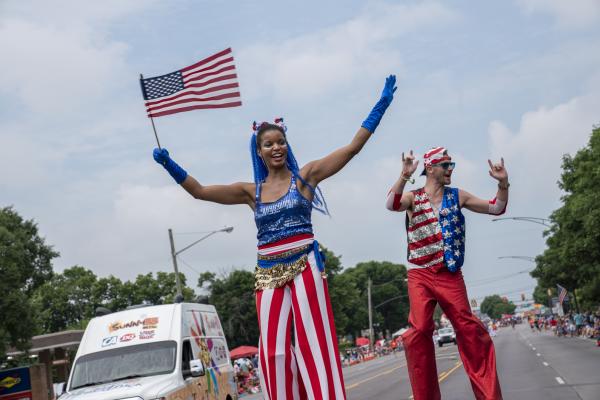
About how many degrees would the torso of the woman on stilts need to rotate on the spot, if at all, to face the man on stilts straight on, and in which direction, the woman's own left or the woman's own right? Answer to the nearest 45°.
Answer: approximately 135° to the woman's own left

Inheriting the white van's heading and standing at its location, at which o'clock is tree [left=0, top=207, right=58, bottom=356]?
The tree is roughly at 4 o'clock from the white van.

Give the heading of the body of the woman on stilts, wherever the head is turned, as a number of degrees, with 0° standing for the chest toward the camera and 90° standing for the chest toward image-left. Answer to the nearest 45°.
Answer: approximately 0°

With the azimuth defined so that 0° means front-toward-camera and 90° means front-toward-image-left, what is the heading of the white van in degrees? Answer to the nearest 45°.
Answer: approximately 45°
